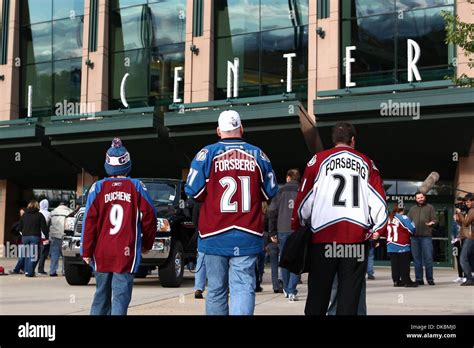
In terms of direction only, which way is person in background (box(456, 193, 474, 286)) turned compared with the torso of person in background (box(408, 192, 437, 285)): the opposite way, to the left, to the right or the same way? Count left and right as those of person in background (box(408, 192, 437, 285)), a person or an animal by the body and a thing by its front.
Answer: to the right

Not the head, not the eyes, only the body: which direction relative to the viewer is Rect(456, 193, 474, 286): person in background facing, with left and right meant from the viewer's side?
facing to the left of the viewer

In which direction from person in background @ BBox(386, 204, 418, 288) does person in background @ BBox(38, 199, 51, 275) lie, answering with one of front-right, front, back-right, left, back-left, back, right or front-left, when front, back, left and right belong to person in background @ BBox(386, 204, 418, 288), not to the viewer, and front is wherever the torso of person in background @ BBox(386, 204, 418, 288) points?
back-left

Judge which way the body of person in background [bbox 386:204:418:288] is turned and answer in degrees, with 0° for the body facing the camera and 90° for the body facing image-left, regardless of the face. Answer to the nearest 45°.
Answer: approximately 225°

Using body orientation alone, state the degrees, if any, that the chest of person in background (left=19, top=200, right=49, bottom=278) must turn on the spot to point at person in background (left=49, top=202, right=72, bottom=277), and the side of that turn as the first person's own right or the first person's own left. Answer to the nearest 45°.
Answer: approximately 45° to the first person's own right

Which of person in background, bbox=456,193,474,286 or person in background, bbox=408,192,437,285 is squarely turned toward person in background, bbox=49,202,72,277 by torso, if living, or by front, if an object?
person in background, bbox=456,193,474,286

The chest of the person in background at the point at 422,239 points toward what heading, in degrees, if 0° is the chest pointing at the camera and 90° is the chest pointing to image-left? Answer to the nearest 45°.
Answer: approximately 0°

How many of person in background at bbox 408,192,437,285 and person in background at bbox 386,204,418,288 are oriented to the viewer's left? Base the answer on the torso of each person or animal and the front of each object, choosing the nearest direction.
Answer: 0

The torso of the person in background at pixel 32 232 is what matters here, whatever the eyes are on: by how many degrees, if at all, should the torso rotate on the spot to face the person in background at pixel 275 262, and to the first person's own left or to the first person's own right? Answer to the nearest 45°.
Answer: approximately 135° to the first person's own right

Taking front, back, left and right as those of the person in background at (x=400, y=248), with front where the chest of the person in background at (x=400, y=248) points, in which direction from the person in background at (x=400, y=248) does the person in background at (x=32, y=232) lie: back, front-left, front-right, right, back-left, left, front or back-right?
back-left

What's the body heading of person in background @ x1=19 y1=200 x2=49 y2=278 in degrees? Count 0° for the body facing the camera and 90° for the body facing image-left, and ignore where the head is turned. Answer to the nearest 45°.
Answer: approximately 180°
